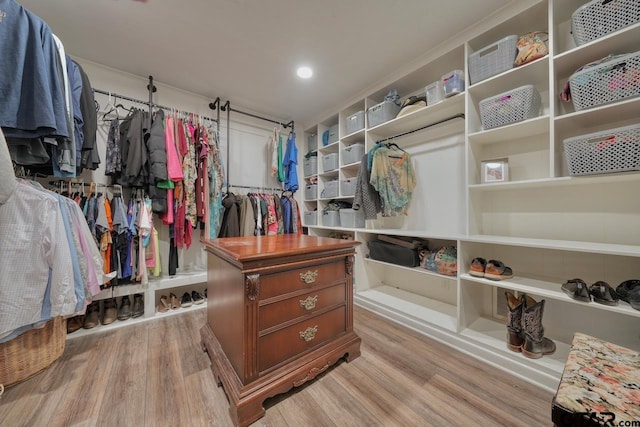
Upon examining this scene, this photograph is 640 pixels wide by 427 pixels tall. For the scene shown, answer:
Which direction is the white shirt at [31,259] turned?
toward the camera

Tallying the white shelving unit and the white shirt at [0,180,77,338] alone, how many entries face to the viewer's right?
0

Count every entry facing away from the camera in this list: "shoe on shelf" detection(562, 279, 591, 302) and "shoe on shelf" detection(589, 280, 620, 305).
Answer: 0

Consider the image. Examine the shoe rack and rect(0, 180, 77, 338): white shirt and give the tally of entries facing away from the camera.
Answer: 0

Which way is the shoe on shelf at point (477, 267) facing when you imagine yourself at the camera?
facing the viewer and to the left of the viewer

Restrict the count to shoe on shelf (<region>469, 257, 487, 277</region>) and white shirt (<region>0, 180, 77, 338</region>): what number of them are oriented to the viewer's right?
0

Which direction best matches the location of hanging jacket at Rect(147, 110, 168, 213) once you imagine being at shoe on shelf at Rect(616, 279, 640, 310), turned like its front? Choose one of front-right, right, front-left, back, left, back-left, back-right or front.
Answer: right

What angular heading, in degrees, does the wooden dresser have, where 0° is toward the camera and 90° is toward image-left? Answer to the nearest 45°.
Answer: approximately 315°

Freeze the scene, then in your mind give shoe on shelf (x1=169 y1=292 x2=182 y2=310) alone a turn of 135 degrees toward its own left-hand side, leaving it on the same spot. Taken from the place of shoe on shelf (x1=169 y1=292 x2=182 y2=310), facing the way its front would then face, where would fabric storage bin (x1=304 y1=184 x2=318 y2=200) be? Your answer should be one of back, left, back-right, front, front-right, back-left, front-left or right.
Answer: right
